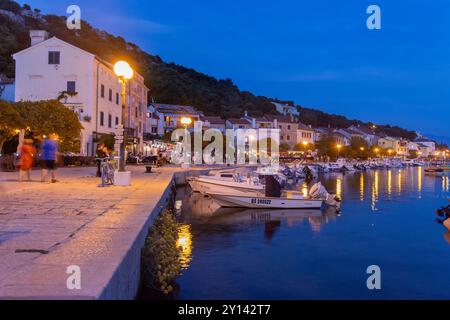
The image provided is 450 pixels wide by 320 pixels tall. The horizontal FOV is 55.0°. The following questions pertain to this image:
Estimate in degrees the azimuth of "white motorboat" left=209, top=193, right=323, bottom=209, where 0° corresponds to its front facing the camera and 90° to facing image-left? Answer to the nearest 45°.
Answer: approximately 90°

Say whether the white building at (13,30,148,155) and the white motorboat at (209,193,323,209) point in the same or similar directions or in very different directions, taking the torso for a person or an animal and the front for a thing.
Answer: very different directions

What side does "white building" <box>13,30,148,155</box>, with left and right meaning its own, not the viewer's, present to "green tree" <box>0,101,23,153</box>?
right

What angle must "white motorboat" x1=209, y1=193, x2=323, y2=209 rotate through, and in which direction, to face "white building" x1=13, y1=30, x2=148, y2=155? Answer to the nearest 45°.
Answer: approximately 45° to its right

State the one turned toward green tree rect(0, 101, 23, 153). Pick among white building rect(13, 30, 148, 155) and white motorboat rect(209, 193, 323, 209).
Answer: the white motorboat

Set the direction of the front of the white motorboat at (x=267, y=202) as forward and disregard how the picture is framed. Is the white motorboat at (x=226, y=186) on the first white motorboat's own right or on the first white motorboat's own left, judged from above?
on the first white motorboat's own right

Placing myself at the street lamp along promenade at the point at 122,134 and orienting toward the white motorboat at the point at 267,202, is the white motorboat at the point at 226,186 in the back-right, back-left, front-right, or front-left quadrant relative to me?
front-left

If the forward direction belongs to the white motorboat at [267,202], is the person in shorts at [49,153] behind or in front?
in front

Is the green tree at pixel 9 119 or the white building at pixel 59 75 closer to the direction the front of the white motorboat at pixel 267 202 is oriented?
the green tree

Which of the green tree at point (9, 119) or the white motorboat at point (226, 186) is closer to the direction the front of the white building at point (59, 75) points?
the white motorboat
